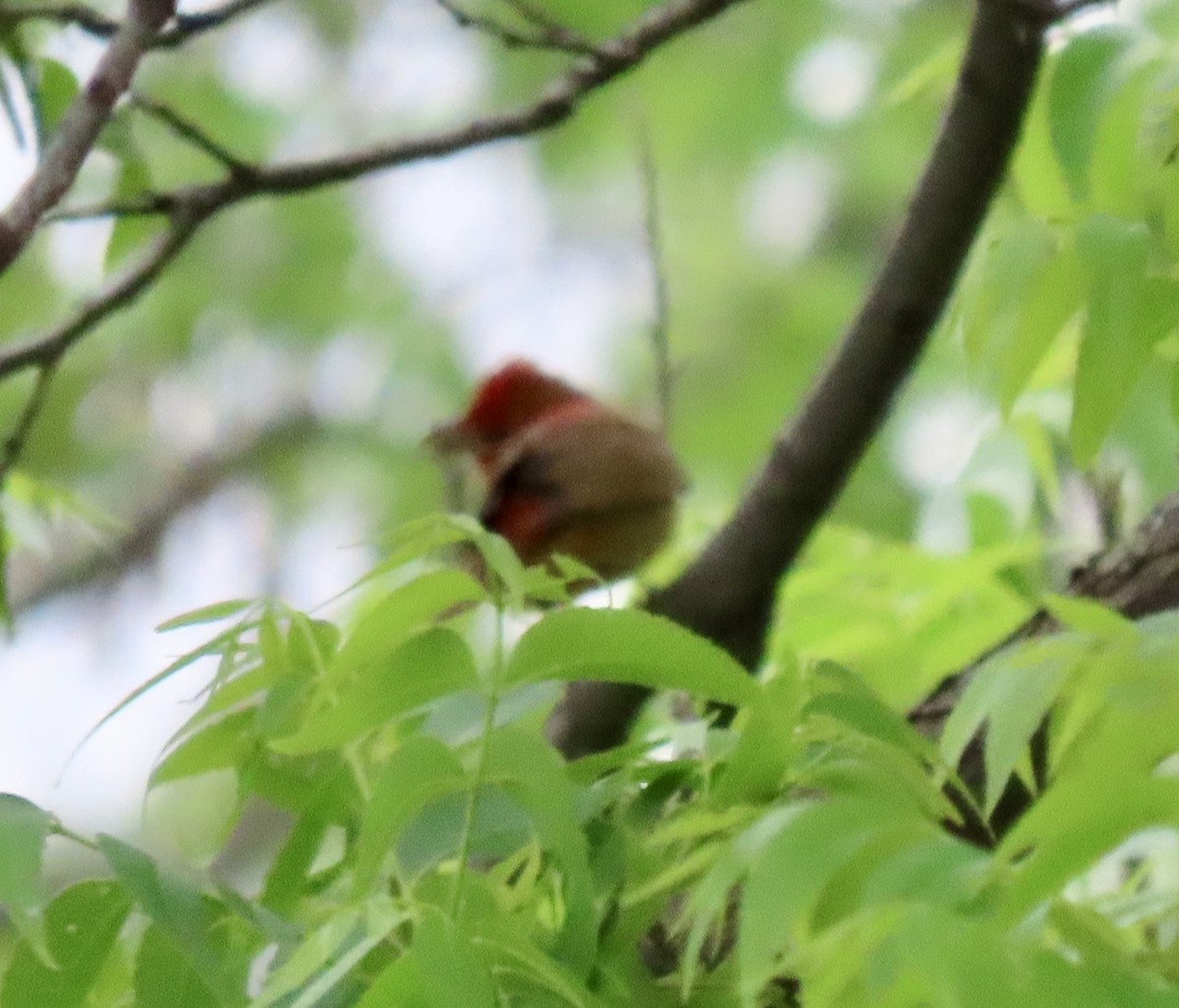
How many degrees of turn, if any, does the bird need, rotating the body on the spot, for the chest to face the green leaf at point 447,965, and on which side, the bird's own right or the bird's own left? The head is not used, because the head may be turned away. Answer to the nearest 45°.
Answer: approximately 90° to the bird's own left

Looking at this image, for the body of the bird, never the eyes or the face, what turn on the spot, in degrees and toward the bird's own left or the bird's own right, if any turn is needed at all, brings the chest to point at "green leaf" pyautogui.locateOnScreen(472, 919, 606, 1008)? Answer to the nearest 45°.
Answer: approximately 90° to the bird's own left

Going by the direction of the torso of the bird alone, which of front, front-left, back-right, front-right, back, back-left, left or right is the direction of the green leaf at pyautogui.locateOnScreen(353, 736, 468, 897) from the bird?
left

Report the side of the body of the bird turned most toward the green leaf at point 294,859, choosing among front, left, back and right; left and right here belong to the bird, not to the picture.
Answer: left

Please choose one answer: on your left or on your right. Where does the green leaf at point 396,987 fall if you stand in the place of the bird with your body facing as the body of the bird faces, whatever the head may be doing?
on your left

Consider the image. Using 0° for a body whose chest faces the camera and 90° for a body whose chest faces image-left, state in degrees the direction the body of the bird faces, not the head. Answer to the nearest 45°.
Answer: approximately 90°

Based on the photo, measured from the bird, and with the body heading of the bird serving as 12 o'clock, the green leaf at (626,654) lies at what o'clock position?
The green leaf is roughly at 9 o'clock from the bird.

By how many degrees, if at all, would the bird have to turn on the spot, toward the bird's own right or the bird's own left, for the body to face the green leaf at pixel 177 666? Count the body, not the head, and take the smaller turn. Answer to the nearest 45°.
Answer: approximately 90° to the bird's own left

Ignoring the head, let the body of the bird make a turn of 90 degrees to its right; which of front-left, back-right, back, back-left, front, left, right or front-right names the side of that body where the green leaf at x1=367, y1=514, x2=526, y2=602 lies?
back
